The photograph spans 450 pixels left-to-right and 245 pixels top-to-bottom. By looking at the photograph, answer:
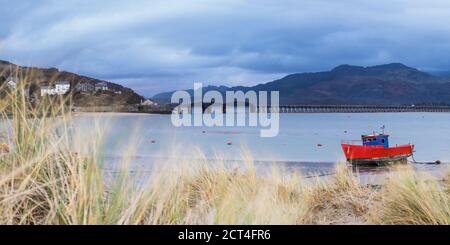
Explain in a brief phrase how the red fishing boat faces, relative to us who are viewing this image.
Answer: facing to the left of the viewer
